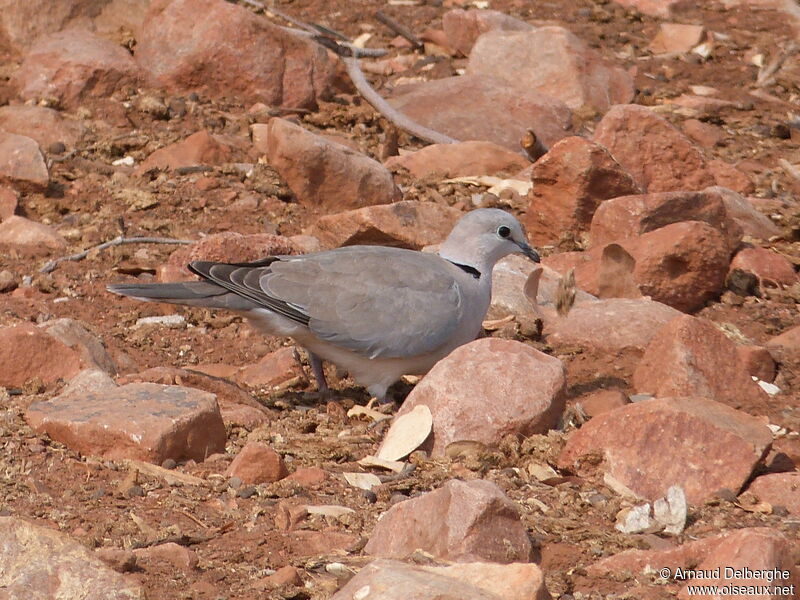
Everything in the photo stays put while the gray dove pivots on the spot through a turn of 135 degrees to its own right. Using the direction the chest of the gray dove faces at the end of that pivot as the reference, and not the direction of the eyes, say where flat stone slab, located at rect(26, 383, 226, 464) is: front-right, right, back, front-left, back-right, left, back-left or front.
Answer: front

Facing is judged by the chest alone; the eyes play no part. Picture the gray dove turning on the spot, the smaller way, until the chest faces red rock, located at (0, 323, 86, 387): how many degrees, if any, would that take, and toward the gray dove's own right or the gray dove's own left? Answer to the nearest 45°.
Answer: approximately 180°

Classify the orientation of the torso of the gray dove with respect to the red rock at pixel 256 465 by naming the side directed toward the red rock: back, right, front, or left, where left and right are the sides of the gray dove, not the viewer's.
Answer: right

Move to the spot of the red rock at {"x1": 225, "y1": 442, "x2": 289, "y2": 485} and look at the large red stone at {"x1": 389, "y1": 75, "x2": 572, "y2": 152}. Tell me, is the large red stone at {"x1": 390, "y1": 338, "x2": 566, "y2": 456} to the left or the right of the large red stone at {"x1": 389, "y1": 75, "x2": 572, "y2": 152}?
right

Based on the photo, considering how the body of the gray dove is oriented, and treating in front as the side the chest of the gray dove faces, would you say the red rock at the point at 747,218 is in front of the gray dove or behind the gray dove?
in front

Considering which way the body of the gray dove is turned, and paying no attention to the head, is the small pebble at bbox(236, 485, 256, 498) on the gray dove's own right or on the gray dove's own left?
on the gray dove's own right

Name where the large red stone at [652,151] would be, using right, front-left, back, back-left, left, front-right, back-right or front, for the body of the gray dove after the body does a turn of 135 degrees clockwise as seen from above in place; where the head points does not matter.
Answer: back

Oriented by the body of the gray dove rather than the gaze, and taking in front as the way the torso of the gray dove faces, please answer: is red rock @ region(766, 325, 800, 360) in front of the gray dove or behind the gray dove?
in front

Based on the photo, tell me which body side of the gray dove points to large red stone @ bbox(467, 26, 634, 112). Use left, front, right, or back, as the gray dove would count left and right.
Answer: left

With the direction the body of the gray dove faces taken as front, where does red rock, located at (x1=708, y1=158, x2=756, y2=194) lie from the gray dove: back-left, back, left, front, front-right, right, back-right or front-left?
front-left

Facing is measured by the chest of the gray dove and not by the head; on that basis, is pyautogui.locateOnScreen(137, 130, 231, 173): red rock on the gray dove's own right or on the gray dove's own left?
on the gray dove's own left

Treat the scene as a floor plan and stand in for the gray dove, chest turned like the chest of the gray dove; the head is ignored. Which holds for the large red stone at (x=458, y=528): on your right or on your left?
on your right

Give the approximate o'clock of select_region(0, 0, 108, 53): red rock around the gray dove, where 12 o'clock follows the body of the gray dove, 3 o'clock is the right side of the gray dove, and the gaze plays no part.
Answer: The red rock is roughly at 8 o'clock from the gray dove.

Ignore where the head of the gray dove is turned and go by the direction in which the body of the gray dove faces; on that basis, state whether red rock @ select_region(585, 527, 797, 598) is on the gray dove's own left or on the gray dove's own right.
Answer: on the gray dove's own right

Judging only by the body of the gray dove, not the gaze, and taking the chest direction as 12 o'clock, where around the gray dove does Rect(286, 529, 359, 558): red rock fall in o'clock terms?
The red rock is roughly at 3 o'clock from the gray dove.

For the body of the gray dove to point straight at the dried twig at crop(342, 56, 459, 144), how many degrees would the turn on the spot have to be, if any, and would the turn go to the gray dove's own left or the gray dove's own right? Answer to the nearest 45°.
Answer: approximately 90° to the gray dove's own left

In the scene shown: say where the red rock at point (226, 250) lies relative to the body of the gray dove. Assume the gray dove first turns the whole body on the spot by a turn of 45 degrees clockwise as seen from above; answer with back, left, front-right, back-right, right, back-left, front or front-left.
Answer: back

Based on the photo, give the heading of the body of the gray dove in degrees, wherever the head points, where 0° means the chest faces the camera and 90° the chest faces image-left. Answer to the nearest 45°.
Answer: approximately 270°

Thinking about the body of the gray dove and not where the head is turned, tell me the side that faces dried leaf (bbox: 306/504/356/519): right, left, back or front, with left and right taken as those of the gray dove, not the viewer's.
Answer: right

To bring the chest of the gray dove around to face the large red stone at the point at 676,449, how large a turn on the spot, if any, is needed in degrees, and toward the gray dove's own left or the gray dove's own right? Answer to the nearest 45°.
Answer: approximately 45° to the gray dove's own right

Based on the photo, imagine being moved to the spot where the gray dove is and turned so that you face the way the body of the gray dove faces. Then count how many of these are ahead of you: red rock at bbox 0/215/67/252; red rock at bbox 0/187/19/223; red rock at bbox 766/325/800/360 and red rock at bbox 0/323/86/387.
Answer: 1

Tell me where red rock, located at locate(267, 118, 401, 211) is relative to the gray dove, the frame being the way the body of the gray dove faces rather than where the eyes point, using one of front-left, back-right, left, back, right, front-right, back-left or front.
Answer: left
